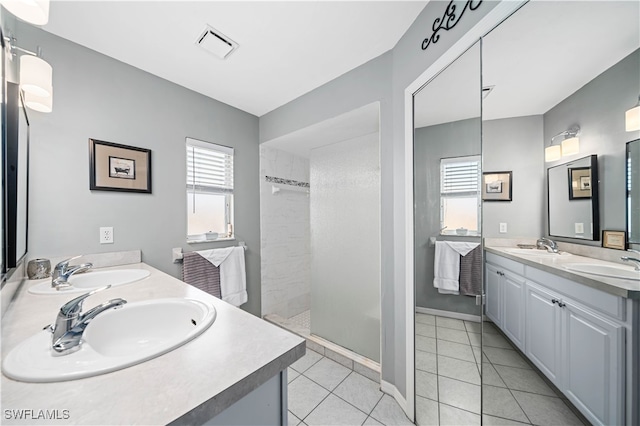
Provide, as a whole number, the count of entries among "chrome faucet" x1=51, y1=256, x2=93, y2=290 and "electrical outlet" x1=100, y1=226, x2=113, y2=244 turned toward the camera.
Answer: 1

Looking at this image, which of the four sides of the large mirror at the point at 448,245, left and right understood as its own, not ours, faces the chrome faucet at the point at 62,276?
front

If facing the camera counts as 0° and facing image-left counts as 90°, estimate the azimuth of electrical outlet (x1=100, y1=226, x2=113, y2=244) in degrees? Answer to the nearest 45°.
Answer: approximately 0°

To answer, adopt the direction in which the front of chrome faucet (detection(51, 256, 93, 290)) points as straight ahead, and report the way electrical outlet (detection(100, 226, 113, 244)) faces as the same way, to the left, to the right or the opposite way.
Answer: to the right

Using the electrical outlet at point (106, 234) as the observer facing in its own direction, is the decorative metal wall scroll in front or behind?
in front

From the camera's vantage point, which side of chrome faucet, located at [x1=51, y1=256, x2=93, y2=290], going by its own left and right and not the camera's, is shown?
right

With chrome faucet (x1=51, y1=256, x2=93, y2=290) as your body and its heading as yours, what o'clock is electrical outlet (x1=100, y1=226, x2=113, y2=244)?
The electrical outlet is roughly at 10 o'clock from the chrome faucet.

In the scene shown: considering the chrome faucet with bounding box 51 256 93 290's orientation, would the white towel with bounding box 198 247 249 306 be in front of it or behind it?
in front

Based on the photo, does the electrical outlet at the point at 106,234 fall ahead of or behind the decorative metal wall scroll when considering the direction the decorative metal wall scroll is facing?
ahead
